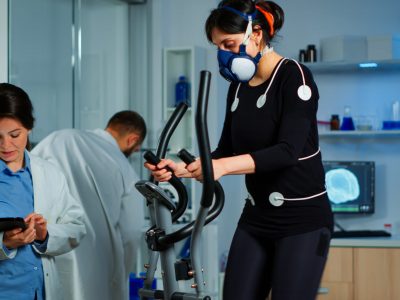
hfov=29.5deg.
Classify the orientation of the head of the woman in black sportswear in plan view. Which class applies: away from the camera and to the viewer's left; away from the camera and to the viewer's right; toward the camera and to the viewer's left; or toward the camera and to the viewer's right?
toward the camera and to the viewer's left

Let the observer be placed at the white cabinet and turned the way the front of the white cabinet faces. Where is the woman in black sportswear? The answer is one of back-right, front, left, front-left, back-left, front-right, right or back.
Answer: front

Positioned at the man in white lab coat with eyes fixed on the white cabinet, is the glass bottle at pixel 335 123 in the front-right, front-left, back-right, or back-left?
front-right

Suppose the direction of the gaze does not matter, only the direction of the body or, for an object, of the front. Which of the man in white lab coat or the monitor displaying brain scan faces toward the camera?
the monitor displaying brain scan

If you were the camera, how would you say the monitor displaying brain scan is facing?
facing the viewer

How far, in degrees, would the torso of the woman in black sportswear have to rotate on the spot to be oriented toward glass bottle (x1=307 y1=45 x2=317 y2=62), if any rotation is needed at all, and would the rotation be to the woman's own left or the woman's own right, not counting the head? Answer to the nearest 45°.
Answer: approximately 135° to the woman's own right

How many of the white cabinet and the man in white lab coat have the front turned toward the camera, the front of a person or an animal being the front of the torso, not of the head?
1

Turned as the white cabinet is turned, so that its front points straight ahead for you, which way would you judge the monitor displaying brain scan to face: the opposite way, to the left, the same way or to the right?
the same way

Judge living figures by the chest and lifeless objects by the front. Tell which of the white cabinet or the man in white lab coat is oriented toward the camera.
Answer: the white cabinet

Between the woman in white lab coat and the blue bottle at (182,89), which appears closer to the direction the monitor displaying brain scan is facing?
the woman in white lab coat

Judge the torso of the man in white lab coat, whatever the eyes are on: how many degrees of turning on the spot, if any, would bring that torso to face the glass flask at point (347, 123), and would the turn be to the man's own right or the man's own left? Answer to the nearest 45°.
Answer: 0° — they already face it

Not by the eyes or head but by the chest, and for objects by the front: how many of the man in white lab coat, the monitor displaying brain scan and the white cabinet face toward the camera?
2

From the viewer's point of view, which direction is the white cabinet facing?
toward the camera

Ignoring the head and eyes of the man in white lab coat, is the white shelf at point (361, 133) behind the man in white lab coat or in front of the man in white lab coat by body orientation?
in front

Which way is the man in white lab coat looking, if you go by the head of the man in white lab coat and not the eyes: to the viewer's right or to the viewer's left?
to the viewer's right

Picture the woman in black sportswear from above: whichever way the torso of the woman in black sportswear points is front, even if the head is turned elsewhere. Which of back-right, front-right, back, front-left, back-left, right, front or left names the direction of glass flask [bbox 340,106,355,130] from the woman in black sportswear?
back-right

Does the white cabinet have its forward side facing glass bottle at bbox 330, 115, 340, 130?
no
